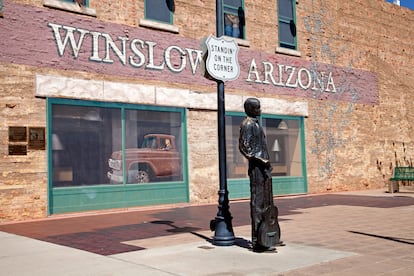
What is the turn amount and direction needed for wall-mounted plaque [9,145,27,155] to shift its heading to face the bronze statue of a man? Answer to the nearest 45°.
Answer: approximately 45° to its left

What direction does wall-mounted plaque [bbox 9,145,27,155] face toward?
toward the camera

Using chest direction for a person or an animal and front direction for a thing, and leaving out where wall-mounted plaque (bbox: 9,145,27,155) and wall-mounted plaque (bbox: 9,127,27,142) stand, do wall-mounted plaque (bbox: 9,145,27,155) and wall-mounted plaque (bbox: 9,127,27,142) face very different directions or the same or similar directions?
same or similar directions

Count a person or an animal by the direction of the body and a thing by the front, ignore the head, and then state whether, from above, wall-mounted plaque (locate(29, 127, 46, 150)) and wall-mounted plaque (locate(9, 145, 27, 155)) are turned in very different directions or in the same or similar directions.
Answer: same or similar directions

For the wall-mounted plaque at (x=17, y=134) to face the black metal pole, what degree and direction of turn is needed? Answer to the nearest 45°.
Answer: approximately 45° to its left

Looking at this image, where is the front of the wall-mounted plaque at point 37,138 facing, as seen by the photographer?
facing the viewer

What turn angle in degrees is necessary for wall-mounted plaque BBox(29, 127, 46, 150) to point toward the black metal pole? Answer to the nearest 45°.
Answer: approximately 45° to its left

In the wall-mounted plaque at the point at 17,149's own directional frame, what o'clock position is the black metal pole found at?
The black metal pole is roughly at 11 o'clock from the wall-mounted plaque.

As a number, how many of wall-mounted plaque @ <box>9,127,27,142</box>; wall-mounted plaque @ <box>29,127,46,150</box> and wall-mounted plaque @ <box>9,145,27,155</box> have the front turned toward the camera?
3
